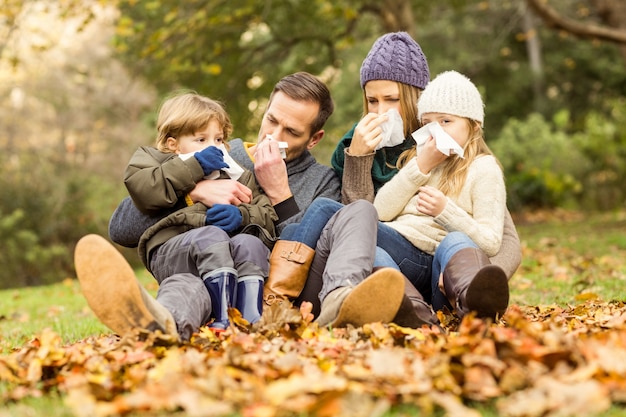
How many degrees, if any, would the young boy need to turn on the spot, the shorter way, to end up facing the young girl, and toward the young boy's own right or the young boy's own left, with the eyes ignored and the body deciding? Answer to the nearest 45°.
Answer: approximately 45° to the young boy's own left

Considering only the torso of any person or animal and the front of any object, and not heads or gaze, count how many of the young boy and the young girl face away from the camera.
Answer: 0

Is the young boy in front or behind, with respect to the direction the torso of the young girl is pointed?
in front

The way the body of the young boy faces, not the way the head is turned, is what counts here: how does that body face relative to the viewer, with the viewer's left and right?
facing the viewer and to the right of the viewer

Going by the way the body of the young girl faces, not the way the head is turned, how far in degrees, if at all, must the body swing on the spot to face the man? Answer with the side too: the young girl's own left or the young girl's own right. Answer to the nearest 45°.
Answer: approximately 45° to the young girl's own right
